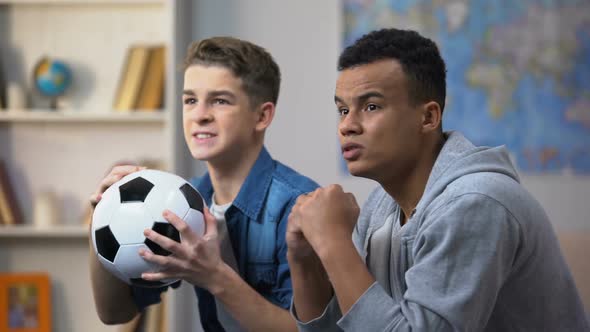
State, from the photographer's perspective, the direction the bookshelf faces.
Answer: facing the viewer

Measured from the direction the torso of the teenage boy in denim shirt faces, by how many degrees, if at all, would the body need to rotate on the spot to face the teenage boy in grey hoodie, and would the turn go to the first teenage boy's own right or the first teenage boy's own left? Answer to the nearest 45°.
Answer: approximately 90° to the first teenage boy's own left

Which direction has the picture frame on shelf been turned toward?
toward the camera

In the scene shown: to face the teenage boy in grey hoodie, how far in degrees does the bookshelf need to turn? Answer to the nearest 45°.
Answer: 0° — it already faces them

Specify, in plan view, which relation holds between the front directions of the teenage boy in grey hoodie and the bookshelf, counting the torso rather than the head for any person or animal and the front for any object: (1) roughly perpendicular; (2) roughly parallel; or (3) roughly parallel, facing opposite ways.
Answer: roughly perpendicular

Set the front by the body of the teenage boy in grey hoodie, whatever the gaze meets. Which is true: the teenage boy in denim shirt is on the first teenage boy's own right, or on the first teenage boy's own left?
on the first teenage boy's own right

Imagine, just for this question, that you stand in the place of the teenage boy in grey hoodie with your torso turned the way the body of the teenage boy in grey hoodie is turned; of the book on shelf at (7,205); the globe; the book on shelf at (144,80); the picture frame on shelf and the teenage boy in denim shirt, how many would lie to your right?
5

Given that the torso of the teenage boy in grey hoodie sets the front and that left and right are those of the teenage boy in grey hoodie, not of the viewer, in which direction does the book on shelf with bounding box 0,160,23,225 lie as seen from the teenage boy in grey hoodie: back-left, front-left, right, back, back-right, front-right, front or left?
right

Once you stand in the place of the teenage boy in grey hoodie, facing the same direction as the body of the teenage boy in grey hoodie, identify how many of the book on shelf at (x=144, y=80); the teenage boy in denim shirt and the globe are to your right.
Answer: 3

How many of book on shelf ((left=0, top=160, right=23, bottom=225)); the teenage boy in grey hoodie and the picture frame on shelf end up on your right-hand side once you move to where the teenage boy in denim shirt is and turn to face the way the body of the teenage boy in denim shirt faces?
2

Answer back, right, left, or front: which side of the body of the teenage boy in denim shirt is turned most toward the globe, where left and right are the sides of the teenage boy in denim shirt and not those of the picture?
right

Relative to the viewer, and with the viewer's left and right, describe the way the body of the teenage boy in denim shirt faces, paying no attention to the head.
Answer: facing the viewer and to the left of the viewer

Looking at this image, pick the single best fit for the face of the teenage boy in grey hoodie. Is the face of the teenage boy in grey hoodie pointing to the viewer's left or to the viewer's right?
to the viewer's left

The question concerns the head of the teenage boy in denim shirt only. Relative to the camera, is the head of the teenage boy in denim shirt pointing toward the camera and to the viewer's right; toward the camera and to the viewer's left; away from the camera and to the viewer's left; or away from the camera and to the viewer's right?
toward the camera and to the viewer's left
